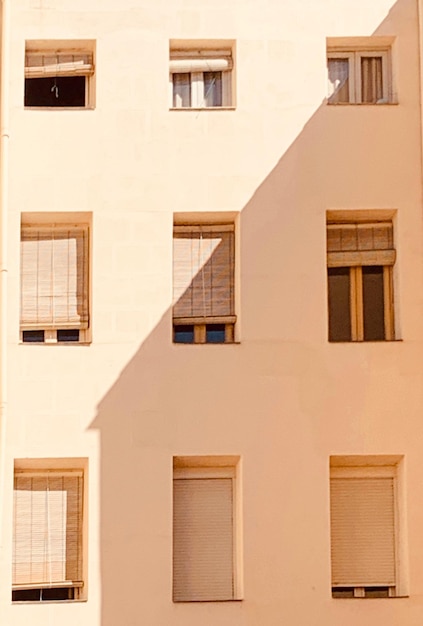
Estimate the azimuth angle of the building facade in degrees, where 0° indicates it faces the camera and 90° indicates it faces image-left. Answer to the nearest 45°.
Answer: approximately 0°
